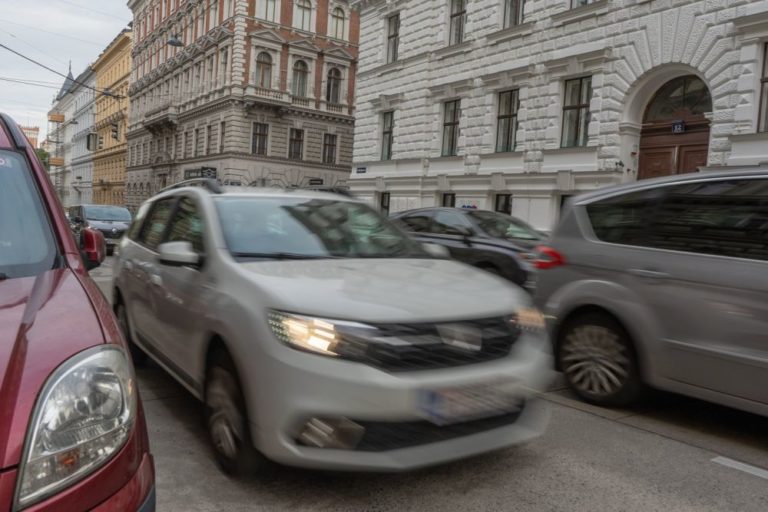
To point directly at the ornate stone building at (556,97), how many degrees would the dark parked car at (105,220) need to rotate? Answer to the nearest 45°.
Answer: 0° — it already faces it

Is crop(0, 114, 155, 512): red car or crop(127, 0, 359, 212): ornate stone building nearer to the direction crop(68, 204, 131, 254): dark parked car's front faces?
the red car

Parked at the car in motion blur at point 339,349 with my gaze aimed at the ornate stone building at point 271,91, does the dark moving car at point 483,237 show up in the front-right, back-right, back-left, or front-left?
front-right

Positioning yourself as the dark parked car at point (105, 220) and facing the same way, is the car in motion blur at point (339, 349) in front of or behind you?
in front

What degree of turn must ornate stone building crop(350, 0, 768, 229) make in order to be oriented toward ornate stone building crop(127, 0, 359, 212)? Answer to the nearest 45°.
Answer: approximately 90° to its right

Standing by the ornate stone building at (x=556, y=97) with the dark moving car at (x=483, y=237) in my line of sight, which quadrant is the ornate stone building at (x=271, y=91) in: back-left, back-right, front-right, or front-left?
back-right

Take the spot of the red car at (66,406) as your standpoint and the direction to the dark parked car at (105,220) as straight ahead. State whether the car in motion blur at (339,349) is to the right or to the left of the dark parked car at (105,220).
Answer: right

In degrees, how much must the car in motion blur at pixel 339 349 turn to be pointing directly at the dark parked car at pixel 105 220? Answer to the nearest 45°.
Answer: approximately 180°

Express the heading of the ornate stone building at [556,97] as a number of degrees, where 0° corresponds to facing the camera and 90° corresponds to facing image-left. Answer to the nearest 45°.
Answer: approximately 45°

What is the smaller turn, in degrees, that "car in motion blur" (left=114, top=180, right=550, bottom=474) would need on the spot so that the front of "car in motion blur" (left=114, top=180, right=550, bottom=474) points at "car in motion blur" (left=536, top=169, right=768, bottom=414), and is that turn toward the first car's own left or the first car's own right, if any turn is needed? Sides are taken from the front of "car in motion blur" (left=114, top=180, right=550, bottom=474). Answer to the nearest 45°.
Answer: approximately 90° to the first car's own left

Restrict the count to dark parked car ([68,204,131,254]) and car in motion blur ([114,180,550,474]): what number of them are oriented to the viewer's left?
0

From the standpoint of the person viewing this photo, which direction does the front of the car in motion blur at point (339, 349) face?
facing the viewer and to the right of the viewer

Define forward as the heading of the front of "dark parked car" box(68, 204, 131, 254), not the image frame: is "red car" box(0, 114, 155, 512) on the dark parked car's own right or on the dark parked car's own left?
on the dark parked car's own right
